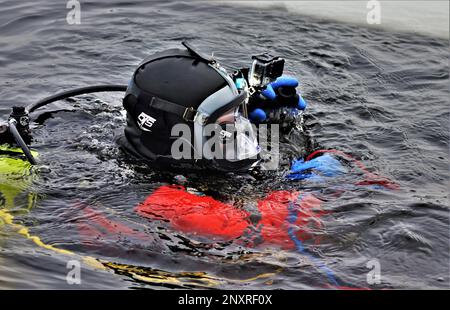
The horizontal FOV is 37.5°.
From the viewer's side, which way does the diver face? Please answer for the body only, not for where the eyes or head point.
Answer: to the viewer's right
